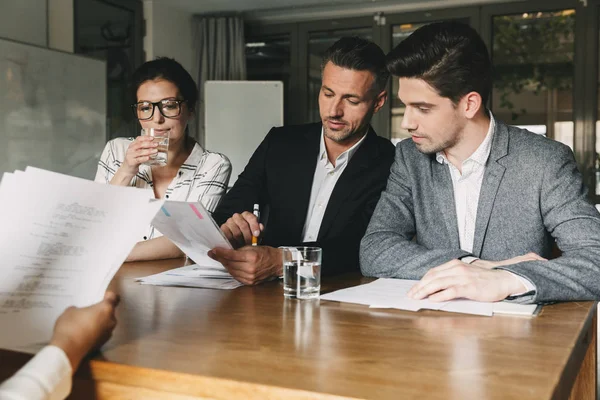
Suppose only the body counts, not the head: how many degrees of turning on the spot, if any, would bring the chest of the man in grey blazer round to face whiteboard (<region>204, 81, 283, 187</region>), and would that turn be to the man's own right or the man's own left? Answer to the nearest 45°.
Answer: approximately 90° to the man's own right

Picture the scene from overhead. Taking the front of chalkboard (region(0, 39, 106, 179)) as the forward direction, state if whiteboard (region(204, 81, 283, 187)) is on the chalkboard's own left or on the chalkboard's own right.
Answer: on the chalkboard's own left

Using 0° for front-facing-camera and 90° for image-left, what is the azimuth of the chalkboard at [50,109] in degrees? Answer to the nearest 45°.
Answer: approximately 315°

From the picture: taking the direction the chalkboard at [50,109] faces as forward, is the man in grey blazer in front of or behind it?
in front

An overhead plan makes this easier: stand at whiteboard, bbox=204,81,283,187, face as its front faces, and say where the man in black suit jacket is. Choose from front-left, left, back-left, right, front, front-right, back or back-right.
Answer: front

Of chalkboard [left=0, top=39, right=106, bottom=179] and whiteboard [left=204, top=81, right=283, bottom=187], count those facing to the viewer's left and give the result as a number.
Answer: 0

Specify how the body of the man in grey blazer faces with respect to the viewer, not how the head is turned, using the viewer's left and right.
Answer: facing the viewer and to the left of the viewer

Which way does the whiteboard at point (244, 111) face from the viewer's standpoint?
toward the camera

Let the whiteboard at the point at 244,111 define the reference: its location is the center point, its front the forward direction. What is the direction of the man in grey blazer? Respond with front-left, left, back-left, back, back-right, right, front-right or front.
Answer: front

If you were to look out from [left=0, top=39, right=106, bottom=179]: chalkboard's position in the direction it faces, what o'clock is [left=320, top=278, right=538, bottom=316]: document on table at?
The document on table is roughly at 1 o'clock from the chalkboard.

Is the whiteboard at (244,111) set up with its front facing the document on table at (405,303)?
yes

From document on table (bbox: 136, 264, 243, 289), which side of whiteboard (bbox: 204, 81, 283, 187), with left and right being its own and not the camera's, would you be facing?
front

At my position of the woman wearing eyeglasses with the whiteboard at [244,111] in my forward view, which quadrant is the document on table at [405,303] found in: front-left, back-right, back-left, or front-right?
back-right

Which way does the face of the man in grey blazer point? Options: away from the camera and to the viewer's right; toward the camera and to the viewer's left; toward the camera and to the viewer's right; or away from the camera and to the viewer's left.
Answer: toward the camera and to the viewer's left

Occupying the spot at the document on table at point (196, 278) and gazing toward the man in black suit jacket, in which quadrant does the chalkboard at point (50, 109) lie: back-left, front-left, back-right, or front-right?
front-left

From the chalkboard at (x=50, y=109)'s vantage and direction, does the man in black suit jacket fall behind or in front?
in front

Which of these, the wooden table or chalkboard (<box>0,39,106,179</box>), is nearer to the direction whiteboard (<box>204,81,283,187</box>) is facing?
the wooden table

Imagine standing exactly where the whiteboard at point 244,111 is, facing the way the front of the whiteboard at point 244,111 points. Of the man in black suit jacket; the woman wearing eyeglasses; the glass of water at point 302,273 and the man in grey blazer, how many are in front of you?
4
